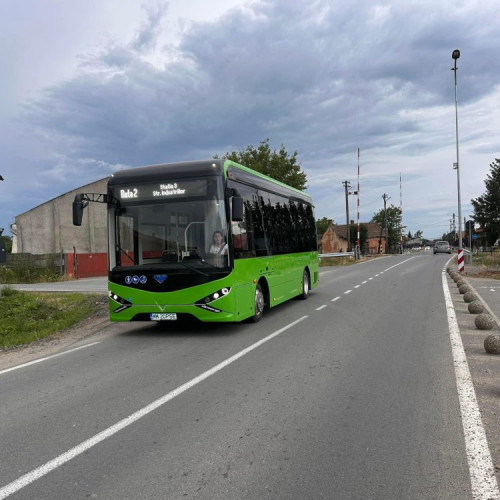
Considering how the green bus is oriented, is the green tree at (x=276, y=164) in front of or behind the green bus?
behind

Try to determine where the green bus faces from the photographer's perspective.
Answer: facing the viewer and to the left of the viewer
